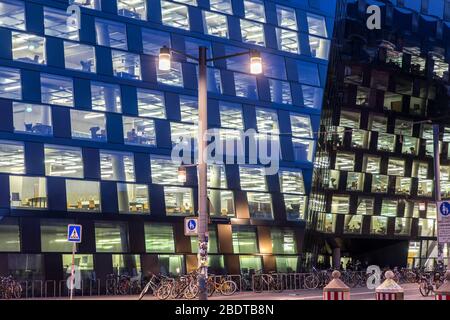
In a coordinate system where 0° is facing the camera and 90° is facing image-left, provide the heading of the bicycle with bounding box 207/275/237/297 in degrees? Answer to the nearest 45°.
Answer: approximately 90°

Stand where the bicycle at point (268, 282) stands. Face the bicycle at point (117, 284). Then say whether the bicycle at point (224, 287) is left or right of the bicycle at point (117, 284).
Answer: left

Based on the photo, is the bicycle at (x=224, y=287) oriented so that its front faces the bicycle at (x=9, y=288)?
yes
